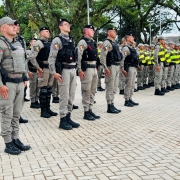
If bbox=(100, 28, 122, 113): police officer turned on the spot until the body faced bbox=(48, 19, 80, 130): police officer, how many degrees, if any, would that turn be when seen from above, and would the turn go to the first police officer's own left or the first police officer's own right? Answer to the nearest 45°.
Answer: approximately 90° to the first police officer's own right

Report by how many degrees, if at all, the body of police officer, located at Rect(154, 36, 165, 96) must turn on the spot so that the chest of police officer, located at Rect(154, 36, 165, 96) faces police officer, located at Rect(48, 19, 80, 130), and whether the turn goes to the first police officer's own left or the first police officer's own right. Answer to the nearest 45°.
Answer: approximately 90° to the first police officer's own right

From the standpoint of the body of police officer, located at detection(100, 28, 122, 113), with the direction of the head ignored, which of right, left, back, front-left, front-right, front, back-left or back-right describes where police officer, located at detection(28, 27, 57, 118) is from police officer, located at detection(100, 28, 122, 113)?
back-right

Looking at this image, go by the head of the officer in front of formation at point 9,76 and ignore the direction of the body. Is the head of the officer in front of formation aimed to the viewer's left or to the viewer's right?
to the viewer's right

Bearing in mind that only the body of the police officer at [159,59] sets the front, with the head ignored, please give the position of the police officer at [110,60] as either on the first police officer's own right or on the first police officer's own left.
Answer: on the first police officer's own right

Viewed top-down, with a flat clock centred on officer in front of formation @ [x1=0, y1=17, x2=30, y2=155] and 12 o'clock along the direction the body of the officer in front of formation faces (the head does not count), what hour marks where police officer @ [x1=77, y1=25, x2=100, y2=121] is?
The police officer is roughly at 9 o'clock from the officer in front of formation.

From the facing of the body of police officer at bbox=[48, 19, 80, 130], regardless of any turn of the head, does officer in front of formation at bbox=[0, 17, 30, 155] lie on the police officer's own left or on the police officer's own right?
on the police officer's own right

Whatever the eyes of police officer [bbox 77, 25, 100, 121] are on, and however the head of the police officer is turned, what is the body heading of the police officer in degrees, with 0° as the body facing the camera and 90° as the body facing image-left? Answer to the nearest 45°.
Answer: approximately 315°

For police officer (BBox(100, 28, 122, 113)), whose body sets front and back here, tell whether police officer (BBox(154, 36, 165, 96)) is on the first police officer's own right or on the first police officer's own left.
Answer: on the first police officer's own left

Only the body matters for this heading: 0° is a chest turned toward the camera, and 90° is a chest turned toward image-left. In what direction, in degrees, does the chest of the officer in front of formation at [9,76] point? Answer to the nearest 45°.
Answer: approximately 315°

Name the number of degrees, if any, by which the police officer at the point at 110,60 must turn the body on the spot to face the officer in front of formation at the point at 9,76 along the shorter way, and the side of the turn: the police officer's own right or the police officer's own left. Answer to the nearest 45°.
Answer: approximately 90° to the police officer's own right
